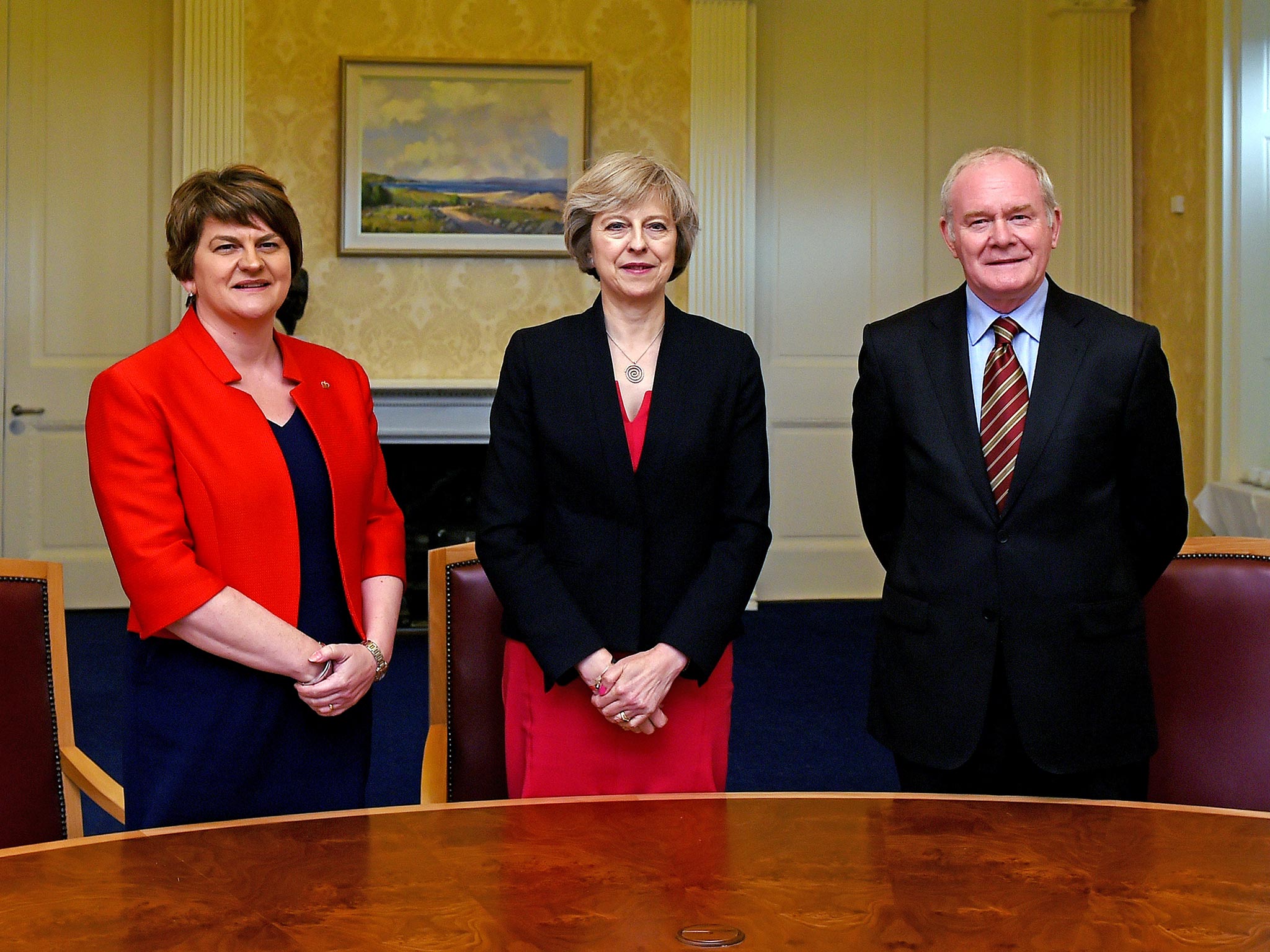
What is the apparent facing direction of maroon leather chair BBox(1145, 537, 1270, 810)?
toward the camera

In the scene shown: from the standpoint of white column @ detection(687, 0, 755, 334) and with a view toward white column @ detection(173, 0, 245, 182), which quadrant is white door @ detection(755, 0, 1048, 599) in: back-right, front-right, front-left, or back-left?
back-right

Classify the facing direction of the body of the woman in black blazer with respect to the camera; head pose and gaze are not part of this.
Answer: toward the camera

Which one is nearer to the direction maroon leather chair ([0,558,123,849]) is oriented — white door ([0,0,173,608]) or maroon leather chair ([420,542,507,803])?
the maroon leather chair

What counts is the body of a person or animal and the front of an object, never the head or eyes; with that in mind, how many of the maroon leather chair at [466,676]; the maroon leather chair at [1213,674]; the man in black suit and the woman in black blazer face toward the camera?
4

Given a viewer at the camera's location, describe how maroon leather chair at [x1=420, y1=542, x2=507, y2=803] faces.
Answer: facing the viewer

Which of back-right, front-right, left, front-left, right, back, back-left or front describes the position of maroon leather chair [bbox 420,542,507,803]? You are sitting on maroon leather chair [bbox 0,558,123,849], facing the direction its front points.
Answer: front-left

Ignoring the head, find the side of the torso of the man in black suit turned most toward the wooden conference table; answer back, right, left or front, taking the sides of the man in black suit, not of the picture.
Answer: front

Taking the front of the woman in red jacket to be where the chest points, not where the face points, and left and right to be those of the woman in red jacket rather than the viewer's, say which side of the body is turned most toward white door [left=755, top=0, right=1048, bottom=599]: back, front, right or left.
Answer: left
